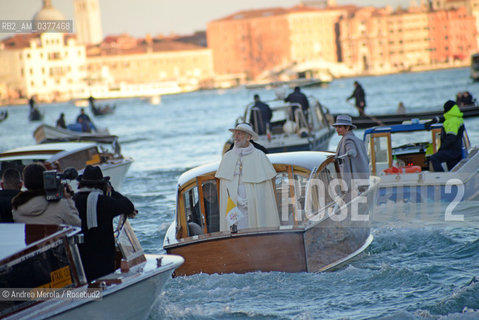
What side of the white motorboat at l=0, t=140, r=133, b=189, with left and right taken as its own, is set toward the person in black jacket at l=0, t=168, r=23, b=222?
right

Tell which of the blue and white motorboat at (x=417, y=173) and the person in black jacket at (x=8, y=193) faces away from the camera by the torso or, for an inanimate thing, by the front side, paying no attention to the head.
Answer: the person in black jacket

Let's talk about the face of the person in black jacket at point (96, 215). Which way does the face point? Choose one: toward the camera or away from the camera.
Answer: away from the camera

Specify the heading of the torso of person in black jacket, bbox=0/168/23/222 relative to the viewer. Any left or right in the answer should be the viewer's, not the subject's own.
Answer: facing away from the viewer

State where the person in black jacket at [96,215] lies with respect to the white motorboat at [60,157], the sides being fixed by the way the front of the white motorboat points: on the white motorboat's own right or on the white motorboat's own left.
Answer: on the white motorboat's own right

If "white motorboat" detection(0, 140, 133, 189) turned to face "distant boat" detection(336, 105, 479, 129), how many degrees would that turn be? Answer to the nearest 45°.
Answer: approximately 45° to its left

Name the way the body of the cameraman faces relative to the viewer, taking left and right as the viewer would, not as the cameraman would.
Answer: facing away from the viewer and to the right of the viewer

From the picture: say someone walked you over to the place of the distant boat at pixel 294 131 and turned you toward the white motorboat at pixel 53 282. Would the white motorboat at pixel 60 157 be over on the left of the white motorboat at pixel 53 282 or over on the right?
right

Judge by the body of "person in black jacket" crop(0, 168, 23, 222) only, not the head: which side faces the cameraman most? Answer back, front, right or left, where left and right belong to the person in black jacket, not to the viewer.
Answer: right

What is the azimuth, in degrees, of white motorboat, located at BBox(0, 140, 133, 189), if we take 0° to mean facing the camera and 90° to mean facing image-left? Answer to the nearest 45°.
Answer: approximately 270°

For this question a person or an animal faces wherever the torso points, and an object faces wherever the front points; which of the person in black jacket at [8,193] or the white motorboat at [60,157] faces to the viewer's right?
the white motorboat
